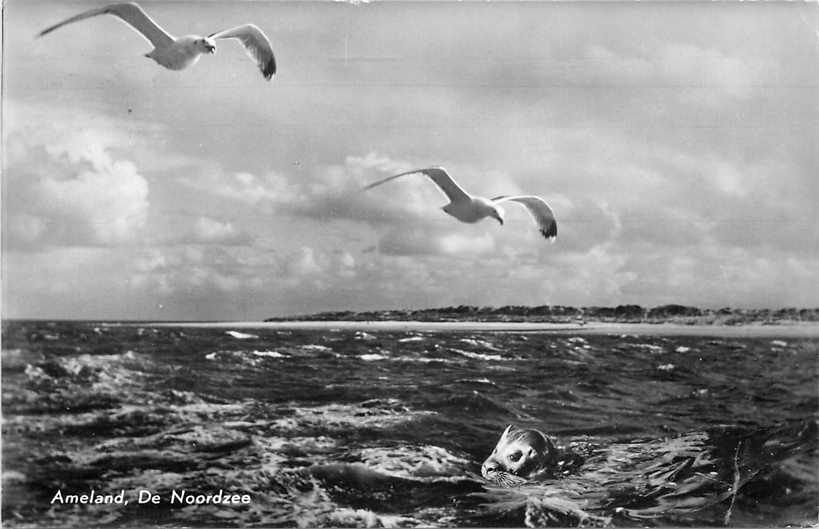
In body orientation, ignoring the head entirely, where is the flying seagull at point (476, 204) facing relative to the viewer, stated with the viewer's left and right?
facing the viewer and to the right of the viewer

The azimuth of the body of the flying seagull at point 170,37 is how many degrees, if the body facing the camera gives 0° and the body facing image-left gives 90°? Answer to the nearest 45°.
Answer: approximately 315°

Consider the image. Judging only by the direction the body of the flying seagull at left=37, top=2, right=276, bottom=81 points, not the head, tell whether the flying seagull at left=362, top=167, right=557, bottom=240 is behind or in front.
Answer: in front

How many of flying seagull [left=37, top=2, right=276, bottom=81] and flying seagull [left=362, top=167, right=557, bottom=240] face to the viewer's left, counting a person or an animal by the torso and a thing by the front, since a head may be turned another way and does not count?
0

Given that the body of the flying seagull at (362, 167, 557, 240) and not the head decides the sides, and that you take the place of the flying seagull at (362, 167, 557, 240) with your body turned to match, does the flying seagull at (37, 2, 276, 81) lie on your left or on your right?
on your right
